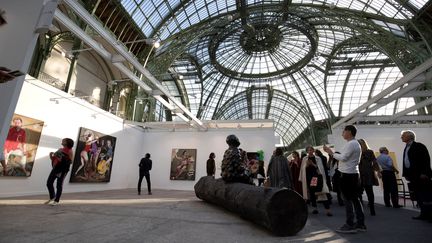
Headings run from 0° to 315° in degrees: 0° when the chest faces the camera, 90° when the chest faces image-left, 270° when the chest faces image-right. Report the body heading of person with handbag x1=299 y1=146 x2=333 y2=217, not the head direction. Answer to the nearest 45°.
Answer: approximately 0°

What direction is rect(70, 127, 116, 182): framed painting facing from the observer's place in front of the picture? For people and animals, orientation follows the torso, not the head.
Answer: facing the viewer and to the right of the viewer

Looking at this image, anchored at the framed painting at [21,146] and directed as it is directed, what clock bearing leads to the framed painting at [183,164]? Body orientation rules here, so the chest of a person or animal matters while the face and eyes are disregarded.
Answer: the framed painting at [183,164] is roughly at 10 o'clock from the framed painting at [21,146].

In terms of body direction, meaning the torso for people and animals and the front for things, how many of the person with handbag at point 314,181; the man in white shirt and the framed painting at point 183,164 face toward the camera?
2

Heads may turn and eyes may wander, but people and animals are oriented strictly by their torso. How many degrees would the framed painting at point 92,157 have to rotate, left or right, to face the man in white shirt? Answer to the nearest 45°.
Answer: approximately 45° to its right

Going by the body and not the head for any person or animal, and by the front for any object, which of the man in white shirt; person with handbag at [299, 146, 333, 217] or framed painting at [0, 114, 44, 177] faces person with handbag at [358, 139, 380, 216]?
the framed painting

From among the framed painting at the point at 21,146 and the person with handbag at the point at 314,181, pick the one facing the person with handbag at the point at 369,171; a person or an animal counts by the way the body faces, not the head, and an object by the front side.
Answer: the framed painting

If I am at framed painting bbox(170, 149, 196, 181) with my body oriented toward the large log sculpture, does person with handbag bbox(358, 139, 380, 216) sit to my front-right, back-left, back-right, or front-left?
front-left

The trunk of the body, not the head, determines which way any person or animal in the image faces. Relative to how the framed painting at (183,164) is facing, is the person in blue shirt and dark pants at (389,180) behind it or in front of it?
in front

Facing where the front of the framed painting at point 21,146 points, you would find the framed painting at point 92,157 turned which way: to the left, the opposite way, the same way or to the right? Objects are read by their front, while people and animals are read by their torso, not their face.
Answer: the same way

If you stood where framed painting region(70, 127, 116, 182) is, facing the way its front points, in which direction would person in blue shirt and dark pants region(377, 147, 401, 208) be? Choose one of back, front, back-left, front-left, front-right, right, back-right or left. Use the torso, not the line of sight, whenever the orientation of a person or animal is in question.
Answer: front

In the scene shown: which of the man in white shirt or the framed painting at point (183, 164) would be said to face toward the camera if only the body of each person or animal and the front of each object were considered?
the framed painting

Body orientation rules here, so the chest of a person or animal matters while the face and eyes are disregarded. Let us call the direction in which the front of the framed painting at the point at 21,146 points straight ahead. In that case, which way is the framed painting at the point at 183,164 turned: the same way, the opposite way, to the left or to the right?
to the right

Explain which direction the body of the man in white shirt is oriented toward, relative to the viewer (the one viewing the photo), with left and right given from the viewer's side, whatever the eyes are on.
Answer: facing to the left of the viewer

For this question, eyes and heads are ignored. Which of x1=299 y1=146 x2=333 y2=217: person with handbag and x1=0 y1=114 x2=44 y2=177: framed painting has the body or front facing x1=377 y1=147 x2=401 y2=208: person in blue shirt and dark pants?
the framed painting
